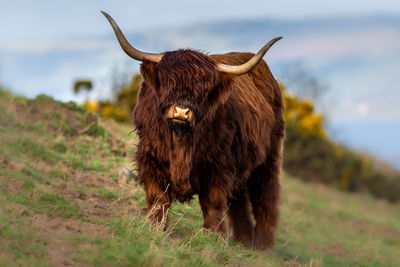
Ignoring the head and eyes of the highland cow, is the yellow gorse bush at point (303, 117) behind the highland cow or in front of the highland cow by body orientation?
behind

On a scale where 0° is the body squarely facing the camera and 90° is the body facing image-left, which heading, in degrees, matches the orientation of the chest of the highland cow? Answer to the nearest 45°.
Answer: approximately 45°
